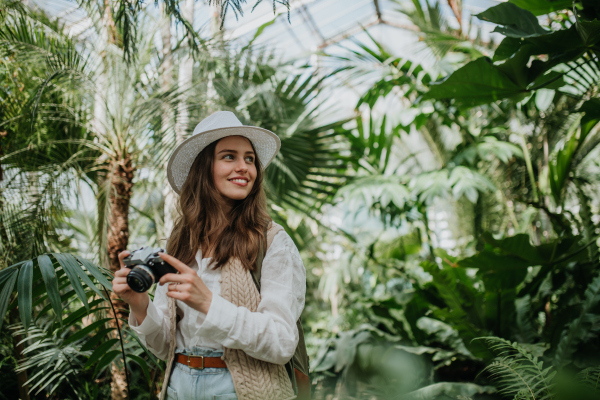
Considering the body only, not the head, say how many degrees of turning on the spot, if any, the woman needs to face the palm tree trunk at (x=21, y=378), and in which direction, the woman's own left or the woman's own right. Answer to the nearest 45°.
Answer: approximately 90° to the woman's own right

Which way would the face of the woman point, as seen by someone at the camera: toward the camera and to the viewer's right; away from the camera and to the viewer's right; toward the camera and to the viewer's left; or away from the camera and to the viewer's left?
toward the camera and to the viewer's right

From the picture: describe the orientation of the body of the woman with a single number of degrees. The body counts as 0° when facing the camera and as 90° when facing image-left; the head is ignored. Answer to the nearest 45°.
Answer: approximately 45°

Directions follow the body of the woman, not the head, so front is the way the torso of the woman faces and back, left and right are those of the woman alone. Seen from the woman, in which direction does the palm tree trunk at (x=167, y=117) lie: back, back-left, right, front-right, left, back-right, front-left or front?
back-right

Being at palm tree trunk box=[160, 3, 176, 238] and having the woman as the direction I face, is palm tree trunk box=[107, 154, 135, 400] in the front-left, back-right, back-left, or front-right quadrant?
front-right

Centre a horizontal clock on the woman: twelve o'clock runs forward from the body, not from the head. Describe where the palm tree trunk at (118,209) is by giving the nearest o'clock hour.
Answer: The palm tree trunk is roughly at 4 o'clock from the woman.

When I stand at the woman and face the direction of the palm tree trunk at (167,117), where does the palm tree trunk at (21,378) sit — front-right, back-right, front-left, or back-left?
front-left
